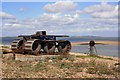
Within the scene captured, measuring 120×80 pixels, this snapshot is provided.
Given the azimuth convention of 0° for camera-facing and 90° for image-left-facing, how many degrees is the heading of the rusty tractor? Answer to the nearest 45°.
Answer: approximately 45°
